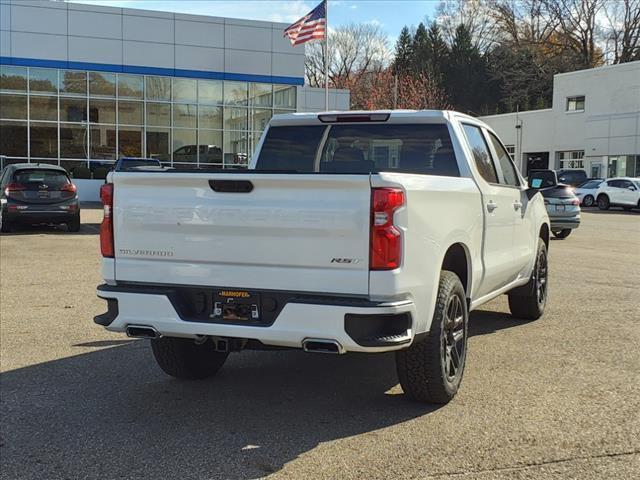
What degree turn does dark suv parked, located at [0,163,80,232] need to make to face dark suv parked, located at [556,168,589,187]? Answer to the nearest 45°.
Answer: approximately 45° to its right

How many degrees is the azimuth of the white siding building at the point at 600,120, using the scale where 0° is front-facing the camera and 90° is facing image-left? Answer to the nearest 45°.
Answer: approximately 45°

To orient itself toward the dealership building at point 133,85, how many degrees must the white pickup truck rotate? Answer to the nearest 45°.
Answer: approximately 45° to its left

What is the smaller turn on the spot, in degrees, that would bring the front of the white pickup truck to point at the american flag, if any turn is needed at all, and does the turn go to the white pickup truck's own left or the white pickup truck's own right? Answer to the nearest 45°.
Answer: approximately 45° to the white pickup truck's own left

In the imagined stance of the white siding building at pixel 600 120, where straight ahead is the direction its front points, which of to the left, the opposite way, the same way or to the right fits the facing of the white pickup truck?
the opposite way

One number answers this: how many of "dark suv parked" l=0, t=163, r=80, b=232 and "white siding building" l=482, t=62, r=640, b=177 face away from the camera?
1

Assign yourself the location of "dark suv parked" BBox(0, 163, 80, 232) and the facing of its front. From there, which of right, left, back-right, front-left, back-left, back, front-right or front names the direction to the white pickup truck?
back

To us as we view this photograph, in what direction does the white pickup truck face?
facing away from the viewer and to the right of the viewer

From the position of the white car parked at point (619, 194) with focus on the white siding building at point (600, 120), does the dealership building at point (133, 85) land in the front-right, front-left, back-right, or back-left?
back-left

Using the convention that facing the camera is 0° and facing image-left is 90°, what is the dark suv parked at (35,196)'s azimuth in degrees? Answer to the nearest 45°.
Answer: approximately 180°

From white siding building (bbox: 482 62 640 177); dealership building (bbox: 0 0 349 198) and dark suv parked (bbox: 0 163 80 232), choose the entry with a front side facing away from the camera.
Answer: the dark suv parked
